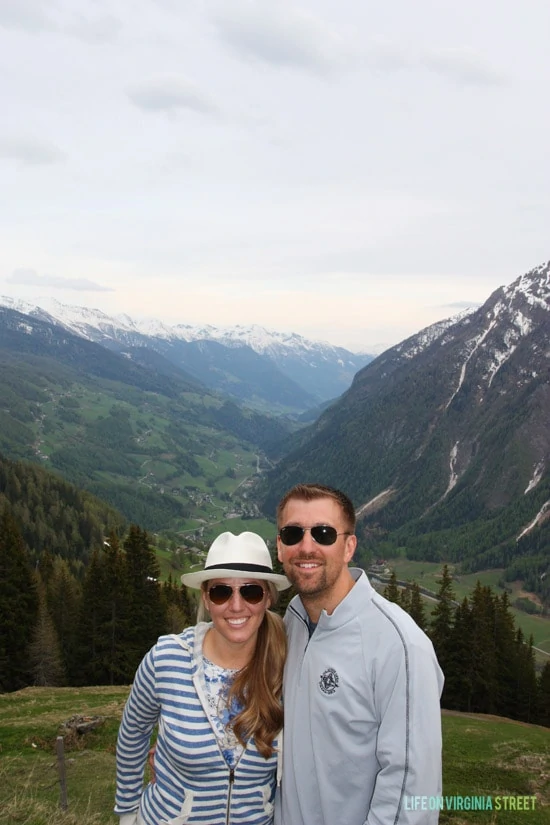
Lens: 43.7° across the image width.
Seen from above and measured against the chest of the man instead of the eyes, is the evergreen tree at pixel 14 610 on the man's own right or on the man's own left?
on the man's own right

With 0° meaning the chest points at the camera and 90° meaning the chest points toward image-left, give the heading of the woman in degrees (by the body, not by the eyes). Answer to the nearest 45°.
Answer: approximately 0°

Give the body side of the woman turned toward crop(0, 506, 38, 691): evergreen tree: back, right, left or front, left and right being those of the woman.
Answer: back

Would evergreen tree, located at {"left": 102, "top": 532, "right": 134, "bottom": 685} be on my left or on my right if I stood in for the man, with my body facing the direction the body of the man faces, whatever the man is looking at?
on my right

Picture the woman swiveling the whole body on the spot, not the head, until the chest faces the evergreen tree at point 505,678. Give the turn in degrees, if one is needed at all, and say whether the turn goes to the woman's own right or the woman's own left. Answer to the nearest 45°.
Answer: approximately 135° to the woman's own left

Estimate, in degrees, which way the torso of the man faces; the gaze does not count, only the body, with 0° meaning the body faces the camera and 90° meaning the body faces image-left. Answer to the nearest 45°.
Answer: approximately 45°

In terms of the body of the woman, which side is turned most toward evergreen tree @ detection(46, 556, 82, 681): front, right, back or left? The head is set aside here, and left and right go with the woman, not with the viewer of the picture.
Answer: back

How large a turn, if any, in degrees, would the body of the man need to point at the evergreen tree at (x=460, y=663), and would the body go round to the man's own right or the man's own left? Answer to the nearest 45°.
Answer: approximately 135° to the man's own right

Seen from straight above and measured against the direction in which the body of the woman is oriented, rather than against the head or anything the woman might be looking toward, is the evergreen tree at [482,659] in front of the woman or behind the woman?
behind

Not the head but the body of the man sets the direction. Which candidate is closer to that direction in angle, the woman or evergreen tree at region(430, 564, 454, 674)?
the woman
